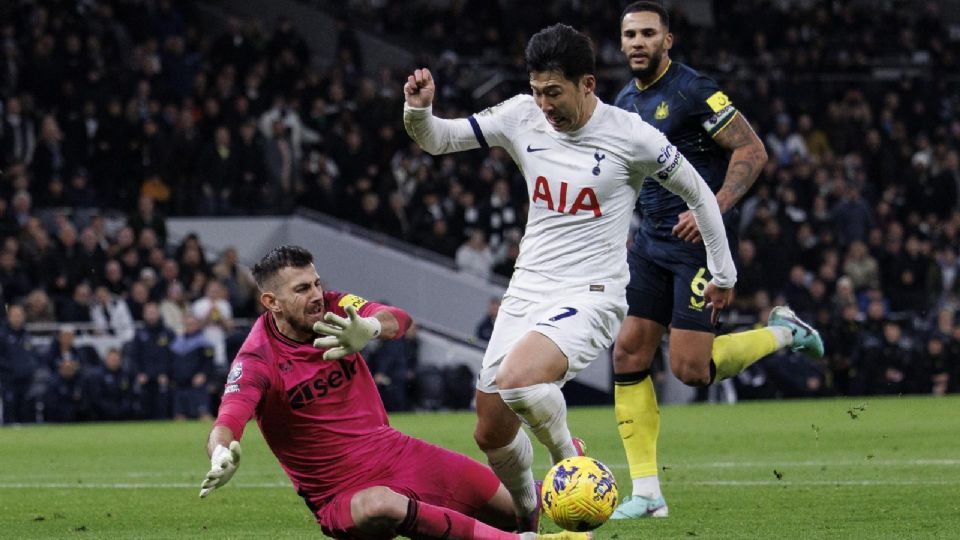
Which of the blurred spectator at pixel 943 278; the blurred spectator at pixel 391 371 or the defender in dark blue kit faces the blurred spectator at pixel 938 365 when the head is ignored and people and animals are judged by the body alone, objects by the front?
the blurred spectator at pixel 943 278

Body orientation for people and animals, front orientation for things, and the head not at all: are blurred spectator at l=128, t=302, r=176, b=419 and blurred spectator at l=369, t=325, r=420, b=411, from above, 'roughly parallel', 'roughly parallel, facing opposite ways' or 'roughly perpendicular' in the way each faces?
roughly parallel

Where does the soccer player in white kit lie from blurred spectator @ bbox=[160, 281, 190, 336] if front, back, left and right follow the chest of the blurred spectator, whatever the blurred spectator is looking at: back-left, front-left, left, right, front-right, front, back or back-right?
front

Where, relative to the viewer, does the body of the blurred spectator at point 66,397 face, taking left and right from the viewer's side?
facing the viewer

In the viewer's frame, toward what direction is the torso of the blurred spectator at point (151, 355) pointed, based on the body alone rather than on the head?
toward the camera

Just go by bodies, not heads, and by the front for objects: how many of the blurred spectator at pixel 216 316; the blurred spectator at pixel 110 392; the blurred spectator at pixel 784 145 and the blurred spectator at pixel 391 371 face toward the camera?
4

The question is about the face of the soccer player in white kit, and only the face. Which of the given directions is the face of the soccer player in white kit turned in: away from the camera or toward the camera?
toward the camera

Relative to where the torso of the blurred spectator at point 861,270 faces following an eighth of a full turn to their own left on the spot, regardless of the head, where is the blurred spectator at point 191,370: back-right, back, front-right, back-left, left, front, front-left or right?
right

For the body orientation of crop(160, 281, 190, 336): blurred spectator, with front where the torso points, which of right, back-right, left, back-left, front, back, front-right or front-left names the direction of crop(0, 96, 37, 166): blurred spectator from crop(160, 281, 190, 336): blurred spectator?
back-right

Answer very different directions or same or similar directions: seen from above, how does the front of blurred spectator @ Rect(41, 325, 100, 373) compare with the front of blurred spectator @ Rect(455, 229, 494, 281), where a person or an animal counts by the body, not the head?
same or similar directions

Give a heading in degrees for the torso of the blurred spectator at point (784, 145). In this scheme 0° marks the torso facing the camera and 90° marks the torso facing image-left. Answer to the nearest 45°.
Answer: approximately 0°
